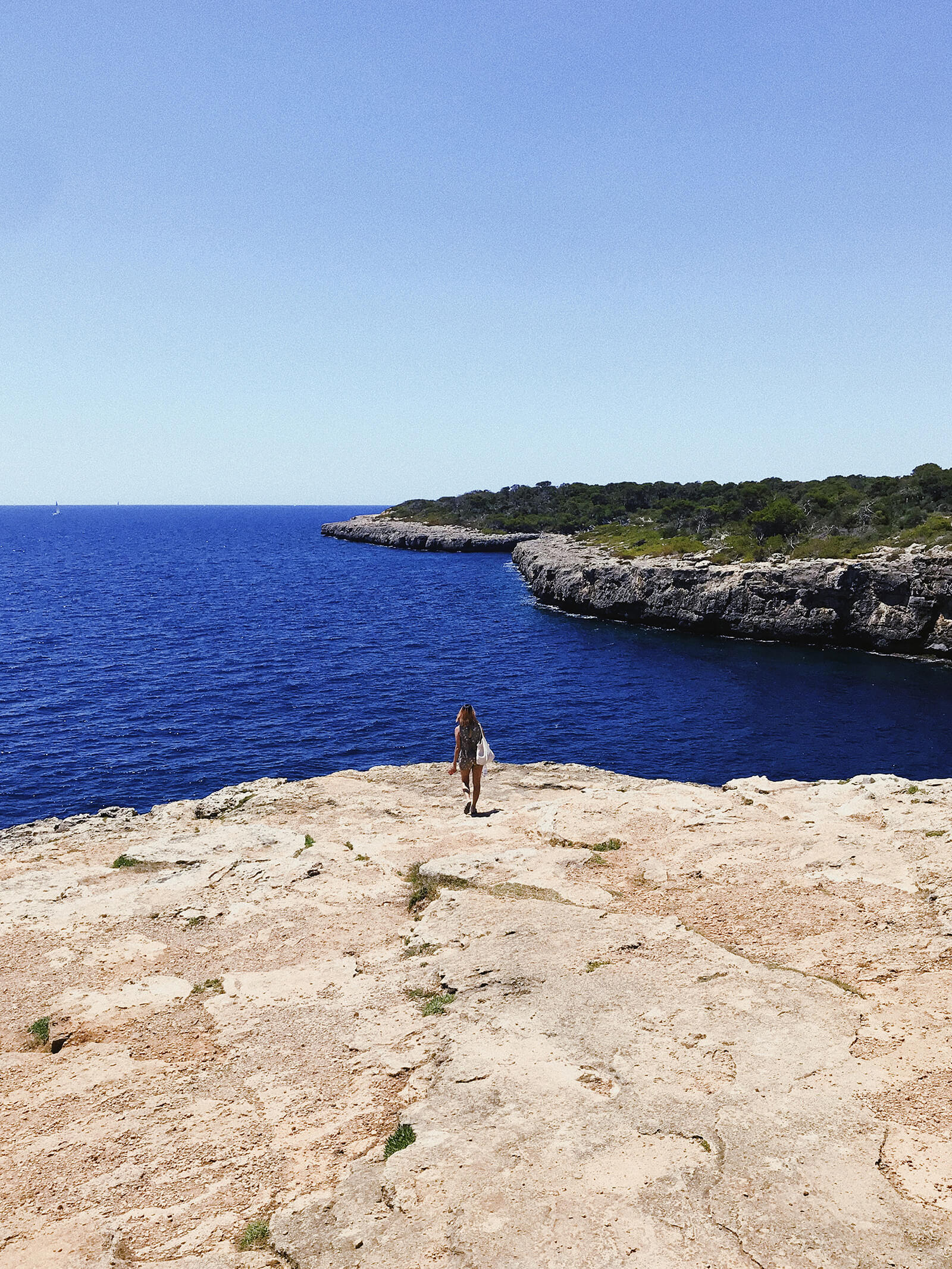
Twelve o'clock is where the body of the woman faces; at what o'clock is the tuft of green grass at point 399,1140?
The tuft of green grass is roughly at 6 o'clock from the woman.

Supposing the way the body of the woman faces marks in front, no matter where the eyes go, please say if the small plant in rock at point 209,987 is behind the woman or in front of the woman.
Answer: behind

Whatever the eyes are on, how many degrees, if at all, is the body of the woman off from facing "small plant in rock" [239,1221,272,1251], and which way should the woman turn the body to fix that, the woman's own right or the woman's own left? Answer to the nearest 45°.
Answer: approximately 180°

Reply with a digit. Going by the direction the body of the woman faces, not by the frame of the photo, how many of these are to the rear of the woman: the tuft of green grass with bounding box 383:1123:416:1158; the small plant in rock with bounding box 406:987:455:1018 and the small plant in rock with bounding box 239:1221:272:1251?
3

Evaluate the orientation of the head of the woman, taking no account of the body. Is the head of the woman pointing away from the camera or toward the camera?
away from the camera

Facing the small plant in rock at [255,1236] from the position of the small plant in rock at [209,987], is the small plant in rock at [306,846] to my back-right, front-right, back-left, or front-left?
back-left

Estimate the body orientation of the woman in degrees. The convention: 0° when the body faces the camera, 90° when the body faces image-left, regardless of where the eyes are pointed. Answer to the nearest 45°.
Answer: approximately 180°

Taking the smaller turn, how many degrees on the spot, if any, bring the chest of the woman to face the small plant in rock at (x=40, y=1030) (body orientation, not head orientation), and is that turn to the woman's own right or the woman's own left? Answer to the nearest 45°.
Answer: approximately 135° to the woman's own left

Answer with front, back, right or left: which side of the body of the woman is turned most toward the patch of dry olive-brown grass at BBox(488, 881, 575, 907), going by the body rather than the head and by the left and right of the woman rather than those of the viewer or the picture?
back
